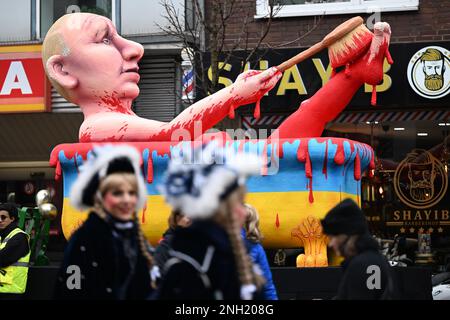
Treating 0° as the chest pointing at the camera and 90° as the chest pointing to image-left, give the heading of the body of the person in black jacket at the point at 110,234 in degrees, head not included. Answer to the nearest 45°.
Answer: approximately 315°

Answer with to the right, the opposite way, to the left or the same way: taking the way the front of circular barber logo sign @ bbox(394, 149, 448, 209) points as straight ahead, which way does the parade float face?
to the left

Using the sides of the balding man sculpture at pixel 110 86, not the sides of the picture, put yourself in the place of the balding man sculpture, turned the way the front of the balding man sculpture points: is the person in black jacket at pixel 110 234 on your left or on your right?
on your right

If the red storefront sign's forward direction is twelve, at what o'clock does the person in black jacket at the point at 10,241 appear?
The person in black jacket is roughly at 12 o'clock from the red storefront sign.

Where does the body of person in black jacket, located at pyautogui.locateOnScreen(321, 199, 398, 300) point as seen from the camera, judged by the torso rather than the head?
to the viewer's left

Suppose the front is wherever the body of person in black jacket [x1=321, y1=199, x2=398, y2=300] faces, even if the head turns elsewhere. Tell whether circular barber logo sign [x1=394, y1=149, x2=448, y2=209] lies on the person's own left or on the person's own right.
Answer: on the person's own right

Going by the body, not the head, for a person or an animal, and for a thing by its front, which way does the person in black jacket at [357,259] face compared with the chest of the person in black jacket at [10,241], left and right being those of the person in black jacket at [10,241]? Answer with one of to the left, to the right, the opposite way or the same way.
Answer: to the right

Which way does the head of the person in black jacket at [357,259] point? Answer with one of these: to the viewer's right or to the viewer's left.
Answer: to the viewer's left

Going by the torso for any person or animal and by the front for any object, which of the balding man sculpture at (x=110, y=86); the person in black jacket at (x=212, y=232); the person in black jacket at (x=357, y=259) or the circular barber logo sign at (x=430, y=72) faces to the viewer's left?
the person in black jacket at (x=357, y=259)

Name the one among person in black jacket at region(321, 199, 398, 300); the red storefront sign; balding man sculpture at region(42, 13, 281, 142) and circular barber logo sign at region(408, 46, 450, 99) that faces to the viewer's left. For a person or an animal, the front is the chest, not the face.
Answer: the person in black jacket

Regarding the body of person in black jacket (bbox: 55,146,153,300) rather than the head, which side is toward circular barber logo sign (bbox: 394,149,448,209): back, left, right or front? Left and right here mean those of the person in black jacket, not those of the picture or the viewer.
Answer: left

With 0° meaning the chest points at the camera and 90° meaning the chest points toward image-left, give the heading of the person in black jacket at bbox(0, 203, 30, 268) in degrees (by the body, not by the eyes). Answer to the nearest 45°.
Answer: approximately 45°
